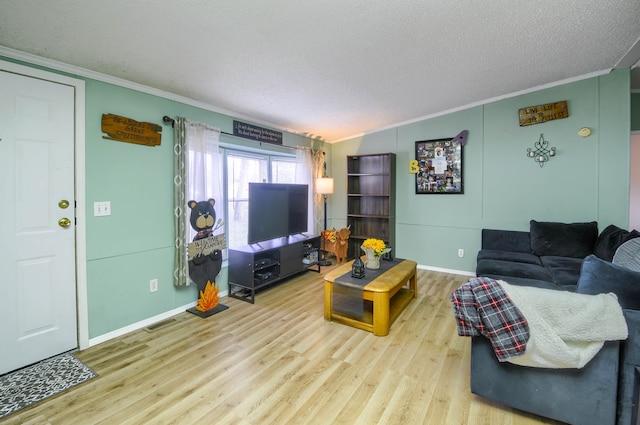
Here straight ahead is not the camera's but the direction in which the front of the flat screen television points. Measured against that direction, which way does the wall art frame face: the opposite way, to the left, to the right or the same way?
to the right

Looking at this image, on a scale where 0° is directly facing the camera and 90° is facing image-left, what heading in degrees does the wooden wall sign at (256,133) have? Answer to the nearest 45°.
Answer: approximately 315°

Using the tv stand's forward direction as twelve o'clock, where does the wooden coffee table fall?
The wooden coffee table is roughly at 12 o'clock from the tv stand.

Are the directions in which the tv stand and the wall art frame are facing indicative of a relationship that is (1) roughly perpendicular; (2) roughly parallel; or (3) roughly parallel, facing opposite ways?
roughly perpendicular

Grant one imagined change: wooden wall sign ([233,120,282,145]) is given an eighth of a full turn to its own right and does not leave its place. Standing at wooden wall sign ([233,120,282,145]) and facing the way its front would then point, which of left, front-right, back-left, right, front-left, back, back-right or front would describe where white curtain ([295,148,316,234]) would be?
back-left

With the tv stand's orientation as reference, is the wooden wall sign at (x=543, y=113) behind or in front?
in front

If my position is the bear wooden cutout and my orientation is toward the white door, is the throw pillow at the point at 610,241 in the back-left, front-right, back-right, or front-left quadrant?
back-left

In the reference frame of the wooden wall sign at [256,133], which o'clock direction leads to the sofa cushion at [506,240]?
The sofa cushion is roughly at 11 o'clock from the wooden wall sign.

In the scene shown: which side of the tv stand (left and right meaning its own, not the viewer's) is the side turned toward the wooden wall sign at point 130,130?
right

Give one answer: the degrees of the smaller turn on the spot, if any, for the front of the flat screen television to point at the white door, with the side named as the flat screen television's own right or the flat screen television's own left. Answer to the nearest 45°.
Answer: approximately 90° to the flat screen television's own right

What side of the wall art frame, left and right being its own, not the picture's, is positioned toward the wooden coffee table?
front

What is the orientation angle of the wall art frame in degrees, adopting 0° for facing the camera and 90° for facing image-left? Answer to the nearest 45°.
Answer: approximately 0°

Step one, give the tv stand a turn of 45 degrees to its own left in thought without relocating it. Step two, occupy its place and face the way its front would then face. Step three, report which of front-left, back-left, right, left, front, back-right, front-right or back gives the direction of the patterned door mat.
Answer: back-right

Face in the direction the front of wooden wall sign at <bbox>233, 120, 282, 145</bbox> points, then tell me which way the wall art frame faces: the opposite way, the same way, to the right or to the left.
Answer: to the right
